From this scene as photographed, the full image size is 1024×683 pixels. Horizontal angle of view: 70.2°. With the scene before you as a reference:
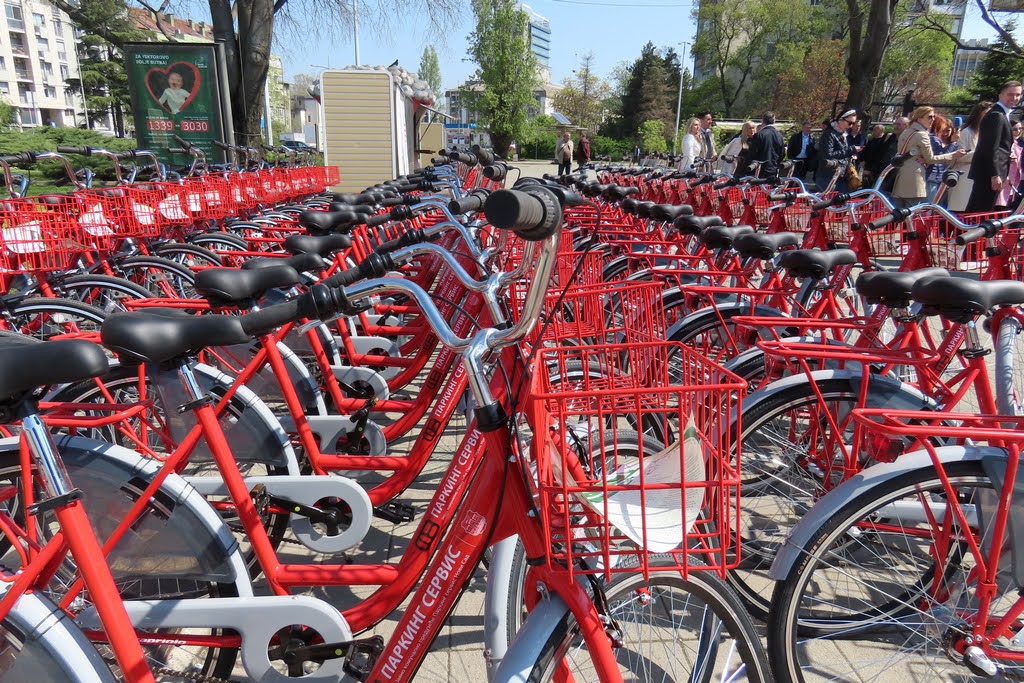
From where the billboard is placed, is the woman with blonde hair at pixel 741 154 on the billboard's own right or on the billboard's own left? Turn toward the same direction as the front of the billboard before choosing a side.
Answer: on the billboard's own left

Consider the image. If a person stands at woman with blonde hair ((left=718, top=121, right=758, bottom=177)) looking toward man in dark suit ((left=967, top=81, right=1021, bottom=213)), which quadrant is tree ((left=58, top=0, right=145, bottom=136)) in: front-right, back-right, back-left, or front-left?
back-right

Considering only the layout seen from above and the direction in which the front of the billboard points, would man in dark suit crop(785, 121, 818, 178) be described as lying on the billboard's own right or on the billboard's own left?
on the billboard's own left

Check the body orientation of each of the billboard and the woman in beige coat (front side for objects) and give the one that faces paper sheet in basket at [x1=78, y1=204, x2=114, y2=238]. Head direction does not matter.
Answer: the billboard

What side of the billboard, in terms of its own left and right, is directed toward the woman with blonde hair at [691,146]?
left

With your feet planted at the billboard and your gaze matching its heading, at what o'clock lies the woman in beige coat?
The woman in beige coat is roughly at 10 o'clock from the billboard.
